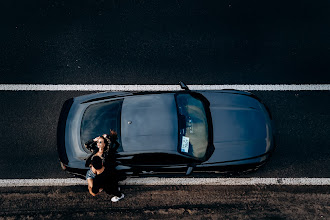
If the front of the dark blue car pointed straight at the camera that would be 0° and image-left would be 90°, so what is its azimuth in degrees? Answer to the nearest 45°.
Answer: approximately 270°

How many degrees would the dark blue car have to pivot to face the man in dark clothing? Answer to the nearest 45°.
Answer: approximately 135° to its right
